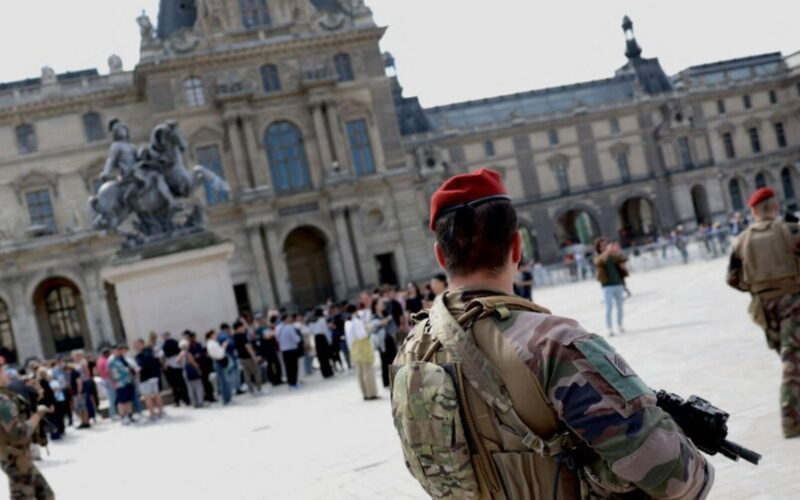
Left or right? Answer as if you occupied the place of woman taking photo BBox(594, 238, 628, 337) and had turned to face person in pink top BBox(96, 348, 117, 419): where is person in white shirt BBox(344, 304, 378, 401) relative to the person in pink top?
left

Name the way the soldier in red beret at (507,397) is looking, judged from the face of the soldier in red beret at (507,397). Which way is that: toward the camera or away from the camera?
away from the camera

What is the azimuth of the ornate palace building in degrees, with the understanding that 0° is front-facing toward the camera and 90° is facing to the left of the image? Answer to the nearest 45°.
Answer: approximately 0°

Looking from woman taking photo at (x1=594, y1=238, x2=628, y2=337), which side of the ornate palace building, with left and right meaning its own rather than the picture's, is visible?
front

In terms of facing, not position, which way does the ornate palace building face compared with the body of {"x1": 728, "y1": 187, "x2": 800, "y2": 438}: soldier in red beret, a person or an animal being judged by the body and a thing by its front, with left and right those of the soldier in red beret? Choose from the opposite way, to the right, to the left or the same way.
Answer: the opposite way

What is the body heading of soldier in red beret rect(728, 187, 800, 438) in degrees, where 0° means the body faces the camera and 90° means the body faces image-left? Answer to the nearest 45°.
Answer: approximately 180°
